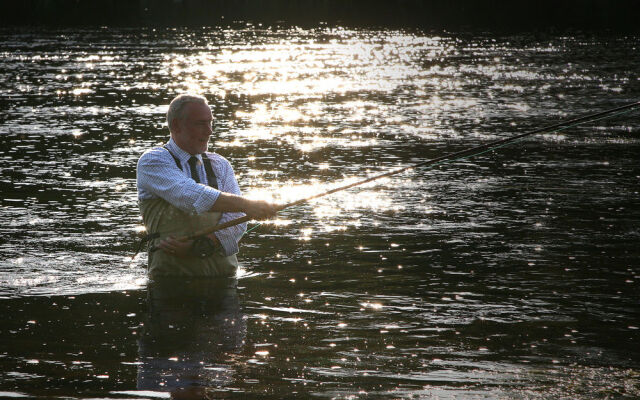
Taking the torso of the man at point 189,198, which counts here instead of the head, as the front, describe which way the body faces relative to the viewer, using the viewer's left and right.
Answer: facing the viewer and to the right of the viewer
